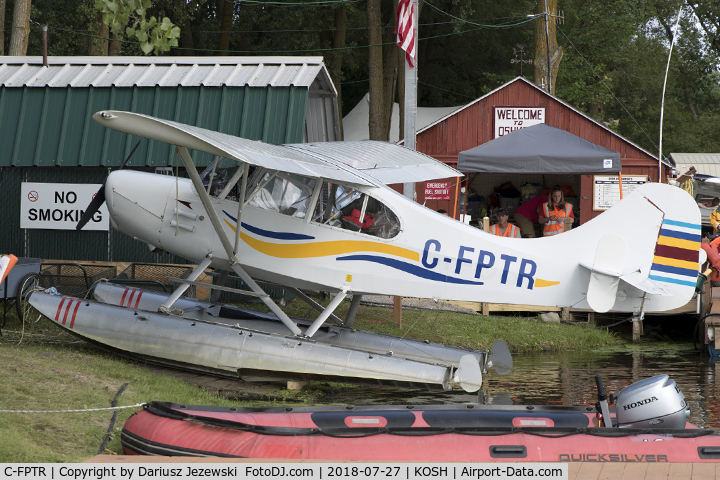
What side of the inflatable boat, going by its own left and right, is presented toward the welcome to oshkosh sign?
right

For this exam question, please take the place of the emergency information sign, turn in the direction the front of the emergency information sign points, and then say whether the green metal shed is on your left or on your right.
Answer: on your right

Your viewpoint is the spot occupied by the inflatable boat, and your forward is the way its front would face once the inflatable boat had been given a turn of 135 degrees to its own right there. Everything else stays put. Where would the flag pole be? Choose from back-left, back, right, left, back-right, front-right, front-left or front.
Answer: front-left

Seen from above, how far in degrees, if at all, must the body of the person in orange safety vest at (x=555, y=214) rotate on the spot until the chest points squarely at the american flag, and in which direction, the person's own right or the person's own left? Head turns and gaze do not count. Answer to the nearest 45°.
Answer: approximately 45° to the person's own right

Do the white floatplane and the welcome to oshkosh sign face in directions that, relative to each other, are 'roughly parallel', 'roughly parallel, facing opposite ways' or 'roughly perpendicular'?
roughly perpendicular

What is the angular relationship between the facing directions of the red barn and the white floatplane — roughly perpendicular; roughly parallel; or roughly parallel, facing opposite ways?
roughly perpendicular

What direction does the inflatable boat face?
to the viewer's left

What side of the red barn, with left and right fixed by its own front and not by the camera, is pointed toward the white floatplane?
front

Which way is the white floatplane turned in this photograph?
to the viewer's left

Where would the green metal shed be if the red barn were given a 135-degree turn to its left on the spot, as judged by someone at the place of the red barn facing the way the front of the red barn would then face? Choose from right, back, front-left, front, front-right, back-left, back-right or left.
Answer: back
